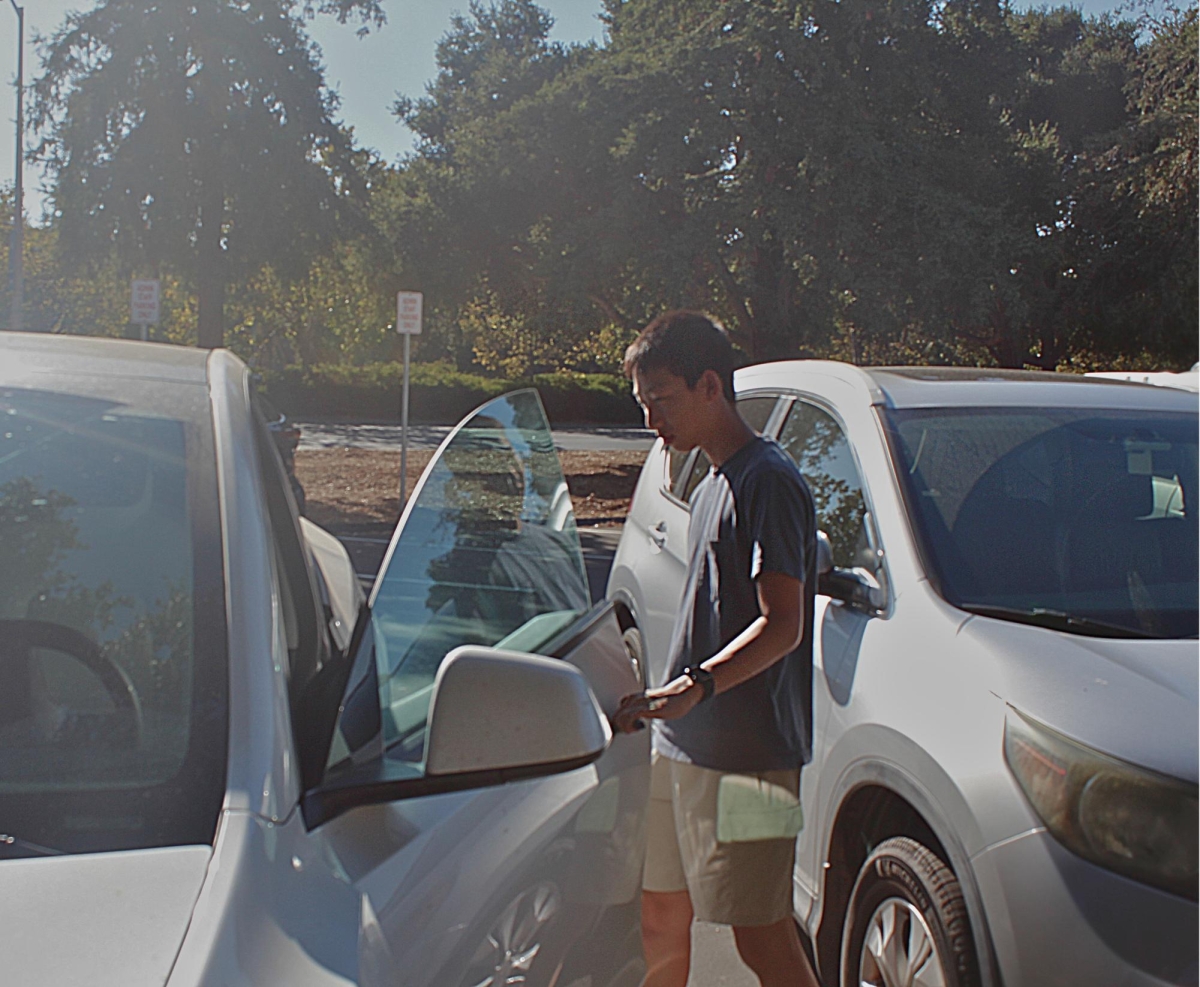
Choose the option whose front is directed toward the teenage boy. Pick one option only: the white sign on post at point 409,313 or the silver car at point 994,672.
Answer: the white sign on post

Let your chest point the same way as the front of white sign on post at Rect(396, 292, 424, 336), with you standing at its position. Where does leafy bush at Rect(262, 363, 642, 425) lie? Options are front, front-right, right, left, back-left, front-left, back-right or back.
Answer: back

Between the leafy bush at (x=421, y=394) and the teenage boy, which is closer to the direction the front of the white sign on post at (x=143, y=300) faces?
the teenage boy

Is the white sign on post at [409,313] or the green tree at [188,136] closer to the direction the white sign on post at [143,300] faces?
the white sign on post

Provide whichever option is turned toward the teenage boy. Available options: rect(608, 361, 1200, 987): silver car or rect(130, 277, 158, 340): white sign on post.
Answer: the white sign on post

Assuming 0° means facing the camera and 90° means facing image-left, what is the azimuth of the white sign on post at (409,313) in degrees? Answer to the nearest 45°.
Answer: approximately 0°

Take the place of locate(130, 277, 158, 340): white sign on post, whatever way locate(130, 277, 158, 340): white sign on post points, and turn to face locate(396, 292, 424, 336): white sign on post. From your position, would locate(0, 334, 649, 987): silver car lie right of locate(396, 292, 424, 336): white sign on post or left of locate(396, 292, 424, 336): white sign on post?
right

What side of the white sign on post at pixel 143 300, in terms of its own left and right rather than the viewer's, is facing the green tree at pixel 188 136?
back

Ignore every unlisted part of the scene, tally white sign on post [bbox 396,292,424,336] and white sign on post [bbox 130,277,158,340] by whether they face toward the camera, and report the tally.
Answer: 2

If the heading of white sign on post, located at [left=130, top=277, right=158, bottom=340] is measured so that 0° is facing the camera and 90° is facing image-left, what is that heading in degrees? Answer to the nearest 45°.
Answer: approximately 0°
